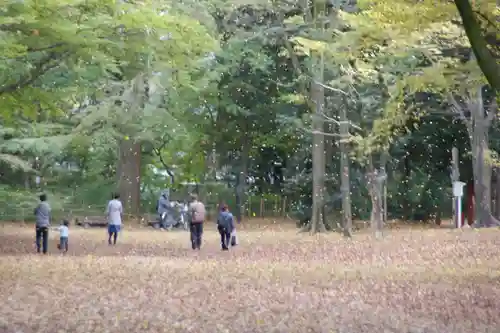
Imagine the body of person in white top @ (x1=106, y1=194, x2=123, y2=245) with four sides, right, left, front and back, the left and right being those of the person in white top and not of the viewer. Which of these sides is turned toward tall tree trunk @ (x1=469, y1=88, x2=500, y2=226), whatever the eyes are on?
right

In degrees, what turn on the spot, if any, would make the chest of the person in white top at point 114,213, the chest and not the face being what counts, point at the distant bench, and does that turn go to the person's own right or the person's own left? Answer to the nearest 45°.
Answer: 0° — they already face it

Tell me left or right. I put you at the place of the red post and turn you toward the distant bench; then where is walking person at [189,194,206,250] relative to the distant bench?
left

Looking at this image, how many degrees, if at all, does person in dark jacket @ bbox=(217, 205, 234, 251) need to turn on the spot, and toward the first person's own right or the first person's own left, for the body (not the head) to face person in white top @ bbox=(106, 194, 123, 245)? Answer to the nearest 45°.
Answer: approximately 45° to the first person's own left

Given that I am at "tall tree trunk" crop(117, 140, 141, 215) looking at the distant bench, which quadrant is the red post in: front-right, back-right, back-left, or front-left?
back-left

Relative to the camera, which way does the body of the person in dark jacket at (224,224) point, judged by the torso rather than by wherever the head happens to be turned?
away from the camera

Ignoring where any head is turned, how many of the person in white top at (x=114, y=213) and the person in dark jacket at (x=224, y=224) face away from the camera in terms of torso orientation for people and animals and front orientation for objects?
2

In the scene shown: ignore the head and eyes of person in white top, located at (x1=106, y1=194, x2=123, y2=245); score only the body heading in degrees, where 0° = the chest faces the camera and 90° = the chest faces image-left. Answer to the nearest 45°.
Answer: approximately 180°

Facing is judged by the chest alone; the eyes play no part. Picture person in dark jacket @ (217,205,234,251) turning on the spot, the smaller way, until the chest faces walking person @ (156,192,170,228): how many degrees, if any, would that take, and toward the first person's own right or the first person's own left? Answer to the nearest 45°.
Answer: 0° — they already face them
